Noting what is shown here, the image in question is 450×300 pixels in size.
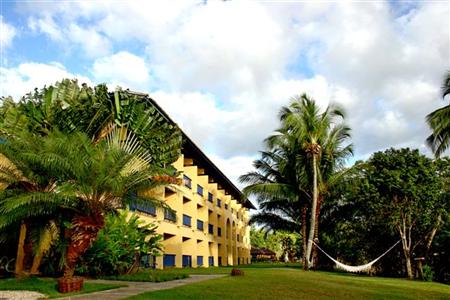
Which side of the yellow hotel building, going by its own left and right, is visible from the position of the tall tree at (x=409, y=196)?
front

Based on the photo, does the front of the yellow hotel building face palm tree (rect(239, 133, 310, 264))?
yes

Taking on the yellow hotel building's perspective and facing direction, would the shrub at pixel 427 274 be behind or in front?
in front

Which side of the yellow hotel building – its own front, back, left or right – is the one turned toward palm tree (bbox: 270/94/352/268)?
front

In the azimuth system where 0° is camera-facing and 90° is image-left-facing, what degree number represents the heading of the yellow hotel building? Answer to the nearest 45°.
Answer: approximately 315°

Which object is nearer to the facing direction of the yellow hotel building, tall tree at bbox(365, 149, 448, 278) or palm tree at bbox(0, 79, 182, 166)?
the tall tree

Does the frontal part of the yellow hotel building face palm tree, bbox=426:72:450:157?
yes

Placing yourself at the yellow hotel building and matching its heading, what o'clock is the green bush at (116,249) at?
The green bush is roughly at 2 o'clock from the yellow hotel building.
